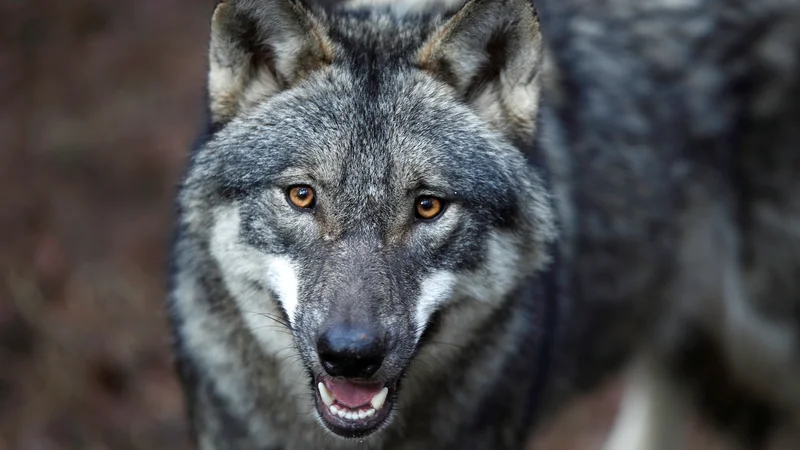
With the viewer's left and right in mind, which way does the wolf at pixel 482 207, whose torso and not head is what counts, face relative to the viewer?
facing the viewer and to the left of the viewer
